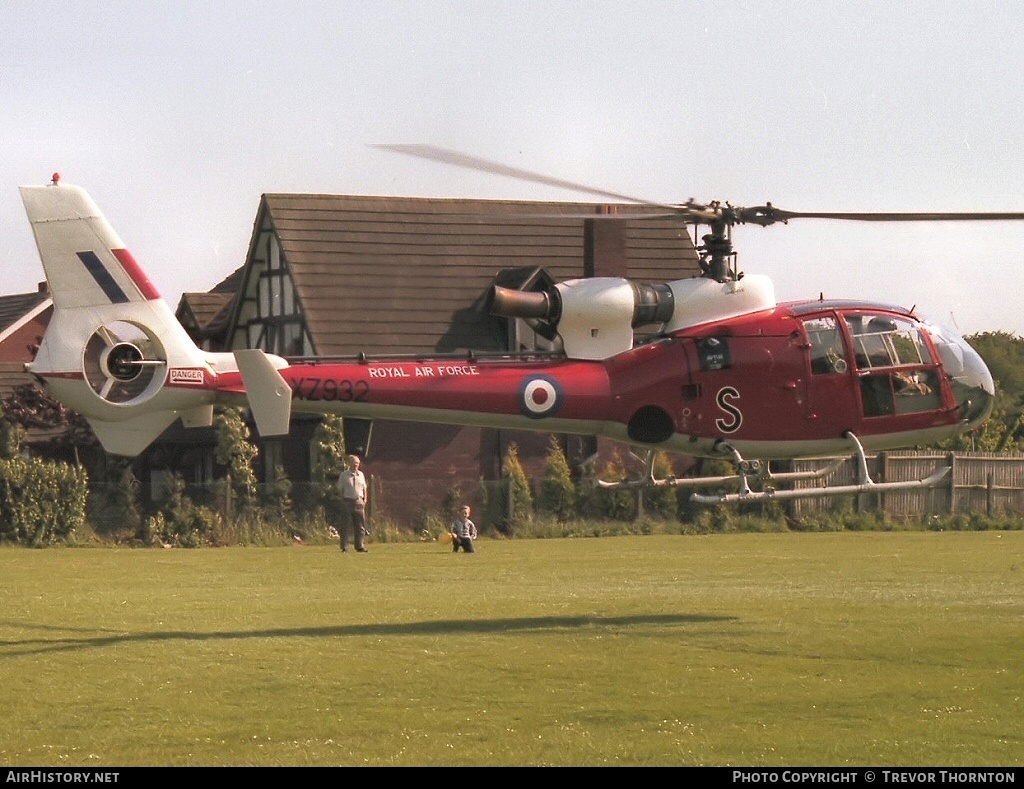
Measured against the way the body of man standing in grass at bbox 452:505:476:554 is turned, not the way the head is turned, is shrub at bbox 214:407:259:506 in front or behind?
behind

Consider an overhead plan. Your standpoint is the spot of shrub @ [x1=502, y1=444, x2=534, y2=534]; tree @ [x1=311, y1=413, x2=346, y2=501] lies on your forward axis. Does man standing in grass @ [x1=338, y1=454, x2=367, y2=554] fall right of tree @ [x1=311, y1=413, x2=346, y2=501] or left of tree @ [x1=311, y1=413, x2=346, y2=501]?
left

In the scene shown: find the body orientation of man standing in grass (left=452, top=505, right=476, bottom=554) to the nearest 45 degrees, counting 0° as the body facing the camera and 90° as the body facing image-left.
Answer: approximately 0°

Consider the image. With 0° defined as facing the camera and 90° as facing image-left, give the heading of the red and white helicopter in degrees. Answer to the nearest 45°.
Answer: approximately 270°

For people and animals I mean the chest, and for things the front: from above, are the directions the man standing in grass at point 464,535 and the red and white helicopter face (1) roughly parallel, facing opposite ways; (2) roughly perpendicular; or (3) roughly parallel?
roughly perpendicular

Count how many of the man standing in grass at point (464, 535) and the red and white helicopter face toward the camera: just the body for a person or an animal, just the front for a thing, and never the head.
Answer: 1

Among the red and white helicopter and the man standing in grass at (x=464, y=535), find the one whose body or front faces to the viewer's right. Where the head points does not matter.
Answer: the red and white helicopter

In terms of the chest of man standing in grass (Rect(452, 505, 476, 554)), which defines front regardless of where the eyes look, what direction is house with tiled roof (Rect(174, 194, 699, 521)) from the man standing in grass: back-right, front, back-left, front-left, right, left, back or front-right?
back

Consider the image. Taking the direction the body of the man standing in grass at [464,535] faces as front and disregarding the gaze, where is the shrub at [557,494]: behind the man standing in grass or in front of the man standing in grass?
behind

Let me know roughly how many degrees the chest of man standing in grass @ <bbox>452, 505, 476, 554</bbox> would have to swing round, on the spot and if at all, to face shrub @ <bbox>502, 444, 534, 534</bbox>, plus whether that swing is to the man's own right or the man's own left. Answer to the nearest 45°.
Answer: approximately 180°
